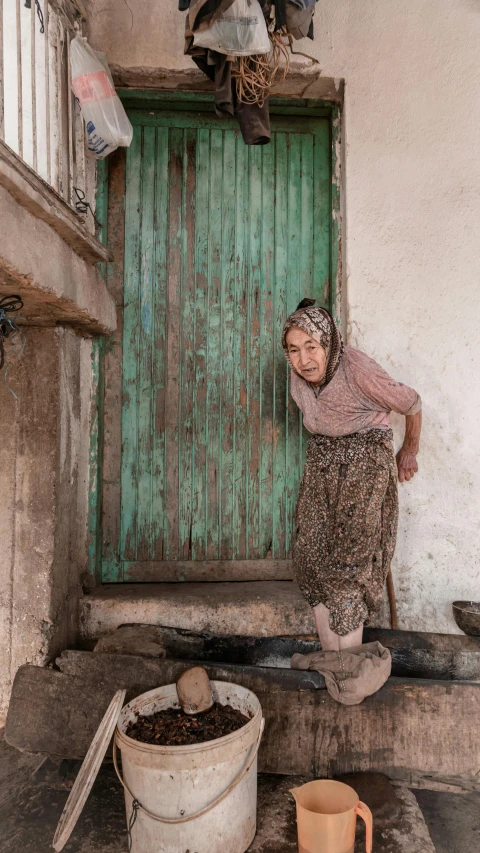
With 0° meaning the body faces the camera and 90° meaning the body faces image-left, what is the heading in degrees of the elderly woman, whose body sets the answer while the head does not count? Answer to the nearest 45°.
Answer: approximately 45°

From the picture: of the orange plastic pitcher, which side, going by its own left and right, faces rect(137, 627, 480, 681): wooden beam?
right

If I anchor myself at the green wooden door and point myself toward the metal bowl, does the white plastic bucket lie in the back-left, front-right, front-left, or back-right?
front-right

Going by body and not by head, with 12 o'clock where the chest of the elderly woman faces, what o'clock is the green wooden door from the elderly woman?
The green wooden door is roughly at 3 o'clock from the elderly woman.

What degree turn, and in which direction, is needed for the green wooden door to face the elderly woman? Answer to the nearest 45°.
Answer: approximately 45° to its left

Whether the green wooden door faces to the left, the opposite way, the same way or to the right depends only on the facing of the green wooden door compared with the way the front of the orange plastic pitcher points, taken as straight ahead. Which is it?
to the left

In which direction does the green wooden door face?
toward the camera

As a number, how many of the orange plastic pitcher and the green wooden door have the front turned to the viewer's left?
1

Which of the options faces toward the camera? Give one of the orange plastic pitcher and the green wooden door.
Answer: the green wooden door

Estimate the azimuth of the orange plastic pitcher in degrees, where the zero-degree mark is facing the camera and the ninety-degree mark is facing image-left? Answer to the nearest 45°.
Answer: approximately 90°

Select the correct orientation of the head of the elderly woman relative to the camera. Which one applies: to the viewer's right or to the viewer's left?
to the viewer's left
